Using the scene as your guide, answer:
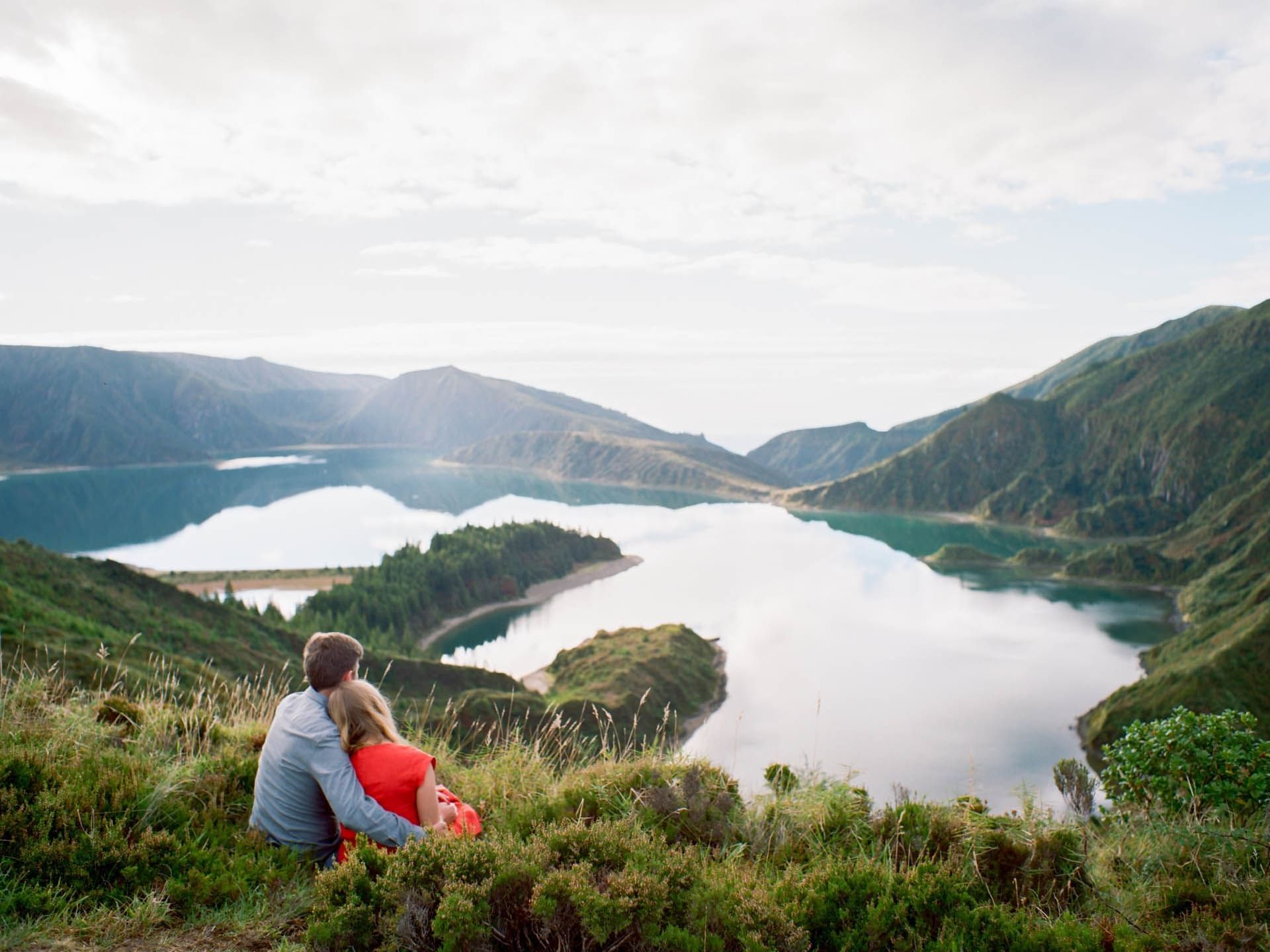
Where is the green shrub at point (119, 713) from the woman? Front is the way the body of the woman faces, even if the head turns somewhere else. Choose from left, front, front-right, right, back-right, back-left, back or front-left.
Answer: left

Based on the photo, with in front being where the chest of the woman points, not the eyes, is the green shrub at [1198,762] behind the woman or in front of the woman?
in front

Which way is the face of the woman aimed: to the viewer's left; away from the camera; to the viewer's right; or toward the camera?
away from the camera

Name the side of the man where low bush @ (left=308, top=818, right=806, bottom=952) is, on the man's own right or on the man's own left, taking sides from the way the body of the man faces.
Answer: on the man's own right

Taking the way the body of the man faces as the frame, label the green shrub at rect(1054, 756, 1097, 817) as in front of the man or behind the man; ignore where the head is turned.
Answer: in front

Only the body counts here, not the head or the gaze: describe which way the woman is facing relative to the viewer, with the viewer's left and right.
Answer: facing away from the viewer and to the right of the viewer

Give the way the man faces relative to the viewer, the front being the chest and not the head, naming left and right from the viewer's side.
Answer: facing away from the viewer and to the right of the viewer

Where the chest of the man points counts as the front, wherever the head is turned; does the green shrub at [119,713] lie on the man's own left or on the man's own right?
on the man's own left
